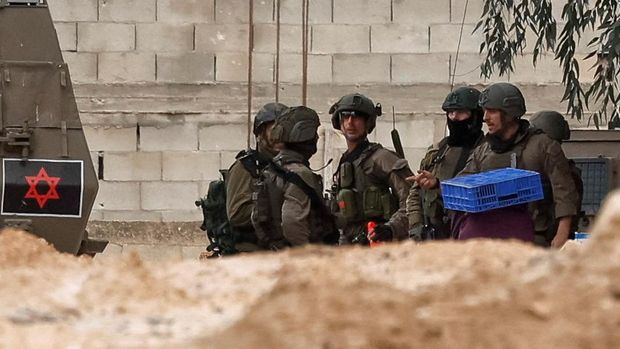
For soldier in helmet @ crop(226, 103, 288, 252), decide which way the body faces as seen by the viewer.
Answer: to the viewer's right

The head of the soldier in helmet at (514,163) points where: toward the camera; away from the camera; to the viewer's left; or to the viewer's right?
to the viewer's left

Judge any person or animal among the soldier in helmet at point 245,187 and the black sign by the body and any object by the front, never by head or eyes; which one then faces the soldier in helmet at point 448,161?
the soldier in helmet at point 245,187

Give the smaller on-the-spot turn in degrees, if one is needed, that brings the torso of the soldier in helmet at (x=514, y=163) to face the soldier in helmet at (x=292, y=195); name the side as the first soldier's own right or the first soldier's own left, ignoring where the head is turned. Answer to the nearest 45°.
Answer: approximately 45° to the first soldier's own right

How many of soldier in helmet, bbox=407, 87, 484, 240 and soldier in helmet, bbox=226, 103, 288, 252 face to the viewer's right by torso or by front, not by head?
1

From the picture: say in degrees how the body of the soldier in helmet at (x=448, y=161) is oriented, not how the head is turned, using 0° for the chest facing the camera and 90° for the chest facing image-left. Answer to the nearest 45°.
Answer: approximately 45°

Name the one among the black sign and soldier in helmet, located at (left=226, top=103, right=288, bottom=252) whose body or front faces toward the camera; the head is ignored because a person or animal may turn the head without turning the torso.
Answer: the black sign

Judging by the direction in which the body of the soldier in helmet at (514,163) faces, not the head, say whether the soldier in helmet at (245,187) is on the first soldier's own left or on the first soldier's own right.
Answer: on the first soldier's own right

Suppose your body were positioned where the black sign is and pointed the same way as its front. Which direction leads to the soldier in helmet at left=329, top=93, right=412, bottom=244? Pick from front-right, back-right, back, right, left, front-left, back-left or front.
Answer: left

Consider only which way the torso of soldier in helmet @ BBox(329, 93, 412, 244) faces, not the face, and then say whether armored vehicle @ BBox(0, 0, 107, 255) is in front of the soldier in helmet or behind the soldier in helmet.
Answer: in front

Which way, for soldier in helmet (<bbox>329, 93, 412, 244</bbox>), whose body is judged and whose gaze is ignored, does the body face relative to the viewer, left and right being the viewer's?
facing the viewer and to the left of the viewer

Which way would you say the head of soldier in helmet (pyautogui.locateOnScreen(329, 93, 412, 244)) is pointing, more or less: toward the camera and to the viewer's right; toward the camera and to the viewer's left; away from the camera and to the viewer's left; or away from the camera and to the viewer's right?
toward the camera and to the viewer's left

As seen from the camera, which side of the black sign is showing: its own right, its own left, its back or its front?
front

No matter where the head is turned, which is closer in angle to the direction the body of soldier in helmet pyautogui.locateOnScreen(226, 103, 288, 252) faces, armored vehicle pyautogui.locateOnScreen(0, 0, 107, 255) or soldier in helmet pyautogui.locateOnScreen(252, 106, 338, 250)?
the soldier in helmet

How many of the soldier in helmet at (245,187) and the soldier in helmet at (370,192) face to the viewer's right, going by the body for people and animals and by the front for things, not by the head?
1

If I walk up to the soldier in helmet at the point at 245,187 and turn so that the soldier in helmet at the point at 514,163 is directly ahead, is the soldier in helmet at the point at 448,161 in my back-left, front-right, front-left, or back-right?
front-left

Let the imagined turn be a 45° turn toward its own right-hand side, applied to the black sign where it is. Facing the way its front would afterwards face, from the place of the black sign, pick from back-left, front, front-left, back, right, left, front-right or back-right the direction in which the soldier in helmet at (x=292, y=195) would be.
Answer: back-left

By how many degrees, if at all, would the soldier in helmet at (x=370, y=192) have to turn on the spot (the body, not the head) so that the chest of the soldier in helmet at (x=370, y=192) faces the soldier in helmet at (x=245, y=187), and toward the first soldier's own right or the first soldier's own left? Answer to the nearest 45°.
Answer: approximately 45° to the first soldier's own right

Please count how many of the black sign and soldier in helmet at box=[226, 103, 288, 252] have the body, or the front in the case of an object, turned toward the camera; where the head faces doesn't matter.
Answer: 1

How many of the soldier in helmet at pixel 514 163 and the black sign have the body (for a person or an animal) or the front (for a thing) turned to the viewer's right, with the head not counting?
0

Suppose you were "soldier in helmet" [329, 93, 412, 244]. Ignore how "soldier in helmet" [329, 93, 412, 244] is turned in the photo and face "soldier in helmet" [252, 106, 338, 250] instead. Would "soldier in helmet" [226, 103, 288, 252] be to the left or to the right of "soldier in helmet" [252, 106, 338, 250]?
right
